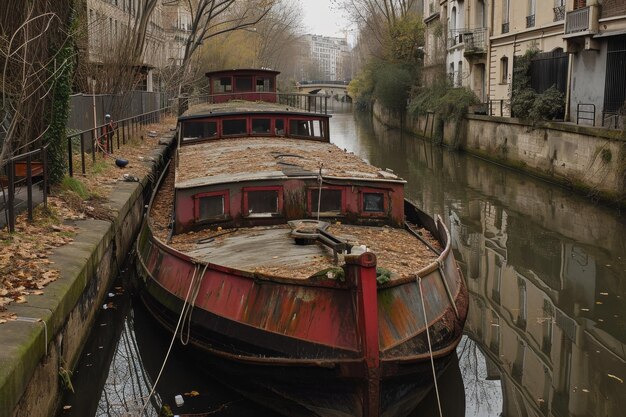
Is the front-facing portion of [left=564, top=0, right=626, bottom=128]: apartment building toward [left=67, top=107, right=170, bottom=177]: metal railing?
yes

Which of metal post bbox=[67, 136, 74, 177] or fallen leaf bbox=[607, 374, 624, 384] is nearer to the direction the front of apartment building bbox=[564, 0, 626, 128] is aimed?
the metal post

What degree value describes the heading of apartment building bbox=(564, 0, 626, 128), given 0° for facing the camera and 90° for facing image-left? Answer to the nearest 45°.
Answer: approximately 45°

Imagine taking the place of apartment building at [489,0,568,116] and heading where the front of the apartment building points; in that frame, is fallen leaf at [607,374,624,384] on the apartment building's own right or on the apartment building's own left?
on the apartment building's own left

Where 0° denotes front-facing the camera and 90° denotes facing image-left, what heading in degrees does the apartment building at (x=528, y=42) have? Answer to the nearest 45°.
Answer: approximately 45°

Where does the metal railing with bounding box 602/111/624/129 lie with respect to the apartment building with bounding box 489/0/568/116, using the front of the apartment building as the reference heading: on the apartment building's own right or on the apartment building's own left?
on the apartment building's own left

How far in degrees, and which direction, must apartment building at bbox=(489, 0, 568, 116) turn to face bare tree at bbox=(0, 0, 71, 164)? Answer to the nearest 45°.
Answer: approximately 45° to its left

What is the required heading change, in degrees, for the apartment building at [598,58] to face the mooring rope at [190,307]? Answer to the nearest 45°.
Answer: approximately 45° to its left

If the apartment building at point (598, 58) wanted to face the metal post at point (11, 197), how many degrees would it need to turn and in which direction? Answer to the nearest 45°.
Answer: approximately 45° to its left

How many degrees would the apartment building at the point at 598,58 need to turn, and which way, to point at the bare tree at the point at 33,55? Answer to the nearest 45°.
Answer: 0° — it already faces it

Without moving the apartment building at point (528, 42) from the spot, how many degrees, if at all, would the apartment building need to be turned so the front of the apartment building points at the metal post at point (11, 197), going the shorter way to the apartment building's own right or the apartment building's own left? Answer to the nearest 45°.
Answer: approximately 45° to the apartment building's own left
